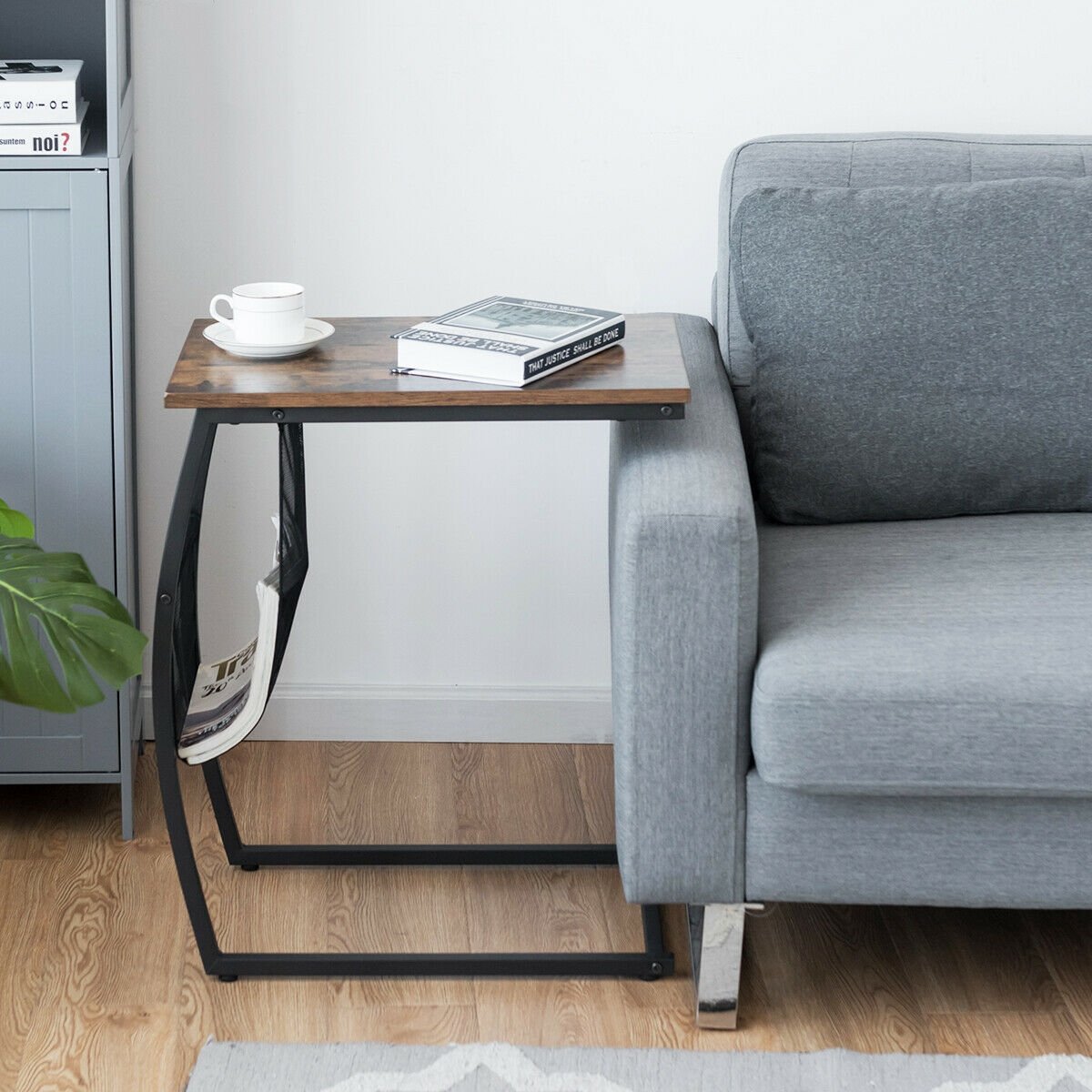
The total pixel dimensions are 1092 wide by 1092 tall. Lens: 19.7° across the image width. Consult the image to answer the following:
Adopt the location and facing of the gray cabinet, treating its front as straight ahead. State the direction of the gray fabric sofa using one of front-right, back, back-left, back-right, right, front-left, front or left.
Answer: front-left

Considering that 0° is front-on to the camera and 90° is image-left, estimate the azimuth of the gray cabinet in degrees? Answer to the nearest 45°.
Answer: approximately 0°

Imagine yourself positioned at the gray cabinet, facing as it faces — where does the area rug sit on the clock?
The area rug is roughly at 11 o'clock from the gray cabinet.

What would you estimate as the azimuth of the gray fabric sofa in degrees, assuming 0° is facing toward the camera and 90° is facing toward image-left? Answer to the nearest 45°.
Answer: approximately 0°

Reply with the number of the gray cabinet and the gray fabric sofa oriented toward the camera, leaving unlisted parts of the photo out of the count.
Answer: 2
